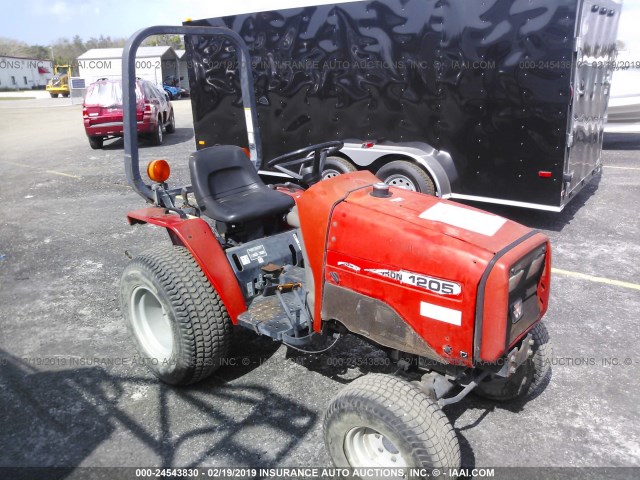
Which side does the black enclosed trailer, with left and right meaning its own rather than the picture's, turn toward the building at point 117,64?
front

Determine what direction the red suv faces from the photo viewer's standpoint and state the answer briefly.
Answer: facing away from the viewer and to the right of the viewer

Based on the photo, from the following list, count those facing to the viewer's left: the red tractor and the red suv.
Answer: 0

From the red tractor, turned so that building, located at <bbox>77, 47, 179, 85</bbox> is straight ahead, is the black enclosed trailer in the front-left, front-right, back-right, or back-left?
front-right

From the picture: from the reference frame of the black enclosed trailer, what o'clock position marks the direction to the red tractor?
The red tractor is roughly at 8 o'clock from the black enclosed trailer.

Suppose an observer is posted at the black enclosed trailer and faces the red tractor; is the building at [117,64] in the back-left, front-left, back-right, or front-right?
back-right

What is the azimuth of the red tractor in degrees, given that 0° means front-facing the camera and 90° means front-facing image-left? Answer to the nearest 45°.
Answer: approximately 315°

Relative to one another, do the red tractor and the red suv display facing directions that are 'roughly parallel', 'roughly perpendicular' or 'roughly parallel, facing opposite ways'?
roughly perpendicular

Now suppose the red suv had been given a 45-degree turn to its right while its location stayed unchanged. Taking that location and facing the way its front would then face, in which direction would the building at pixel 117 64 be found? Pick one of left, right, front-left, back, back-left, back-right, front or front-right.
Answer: left

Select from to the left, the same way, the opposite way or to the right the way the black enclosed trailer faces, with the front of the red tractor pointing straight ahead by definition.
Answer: the opposite way

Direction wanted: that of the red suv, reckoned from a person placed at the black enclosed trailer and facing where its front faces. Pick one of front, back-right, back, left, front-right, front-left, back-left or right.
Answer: front

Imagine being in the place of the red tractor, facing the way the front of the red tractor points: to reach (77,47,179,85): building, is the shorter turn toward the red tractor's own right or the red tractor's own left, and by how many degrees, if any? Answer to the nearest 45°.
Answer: approximately 135° to the red tractor's own left

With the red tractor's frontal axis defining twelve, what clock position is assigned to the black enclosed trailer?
The black enclosed trailer is roughly at 8 o'clock from the red tractor.

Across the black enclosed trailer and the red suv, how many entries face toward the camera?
0
